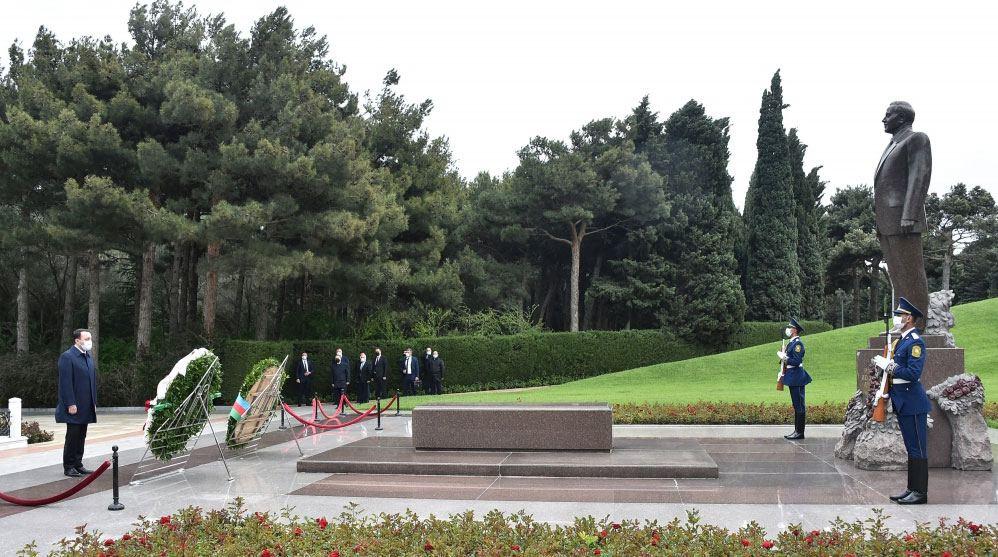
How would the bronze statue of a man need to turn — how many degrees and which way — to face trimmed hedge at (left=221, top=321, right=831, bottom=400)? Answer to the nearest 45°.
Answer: approximately 45° to its right

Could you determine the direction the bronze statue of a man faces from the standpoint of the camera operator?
facing to the left of the viewer

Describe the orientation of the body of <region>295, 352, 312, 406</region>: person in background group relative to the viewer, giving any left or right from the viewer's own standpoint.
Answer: facing the viewer

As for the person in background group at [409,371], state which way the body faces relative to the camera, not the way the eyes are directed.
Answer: toward the camera

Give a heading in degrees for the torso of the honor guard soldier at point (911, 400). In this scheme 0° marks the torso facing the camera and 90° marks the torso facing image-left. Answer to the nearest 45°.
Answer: approximately 90°

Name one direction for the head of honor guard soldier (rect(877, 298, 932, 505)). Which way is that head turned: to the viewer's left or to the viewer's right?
to the viewer's left

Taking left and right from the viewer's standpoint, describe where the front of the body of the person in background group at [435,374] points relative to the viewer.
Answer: facing the viewer

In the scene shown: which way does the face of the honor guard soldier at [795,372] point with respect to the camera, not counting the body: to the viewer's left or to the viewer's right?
to the viewer's left

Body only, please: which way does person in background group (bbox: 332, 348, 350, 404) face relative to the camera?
toward the camera

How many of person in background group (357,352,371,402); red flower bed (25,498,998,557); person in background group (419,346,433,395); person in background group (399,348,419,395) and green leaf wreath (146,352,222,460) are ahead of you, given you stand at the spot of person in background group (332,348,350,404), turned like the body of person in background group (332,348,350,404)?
2
